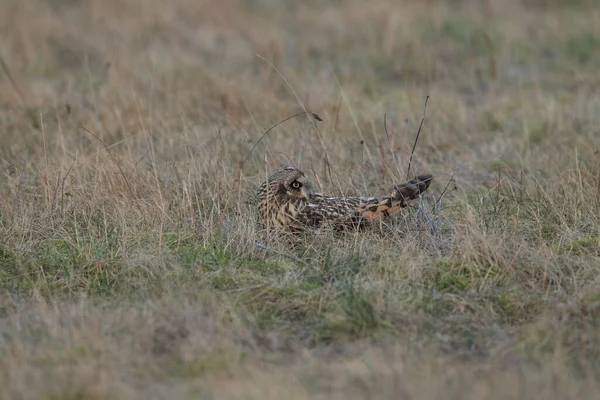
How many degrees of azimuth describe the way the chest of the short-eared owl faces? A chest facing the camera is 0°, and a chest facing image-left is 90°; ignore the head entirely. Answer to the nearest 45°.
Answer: approximately 90°
